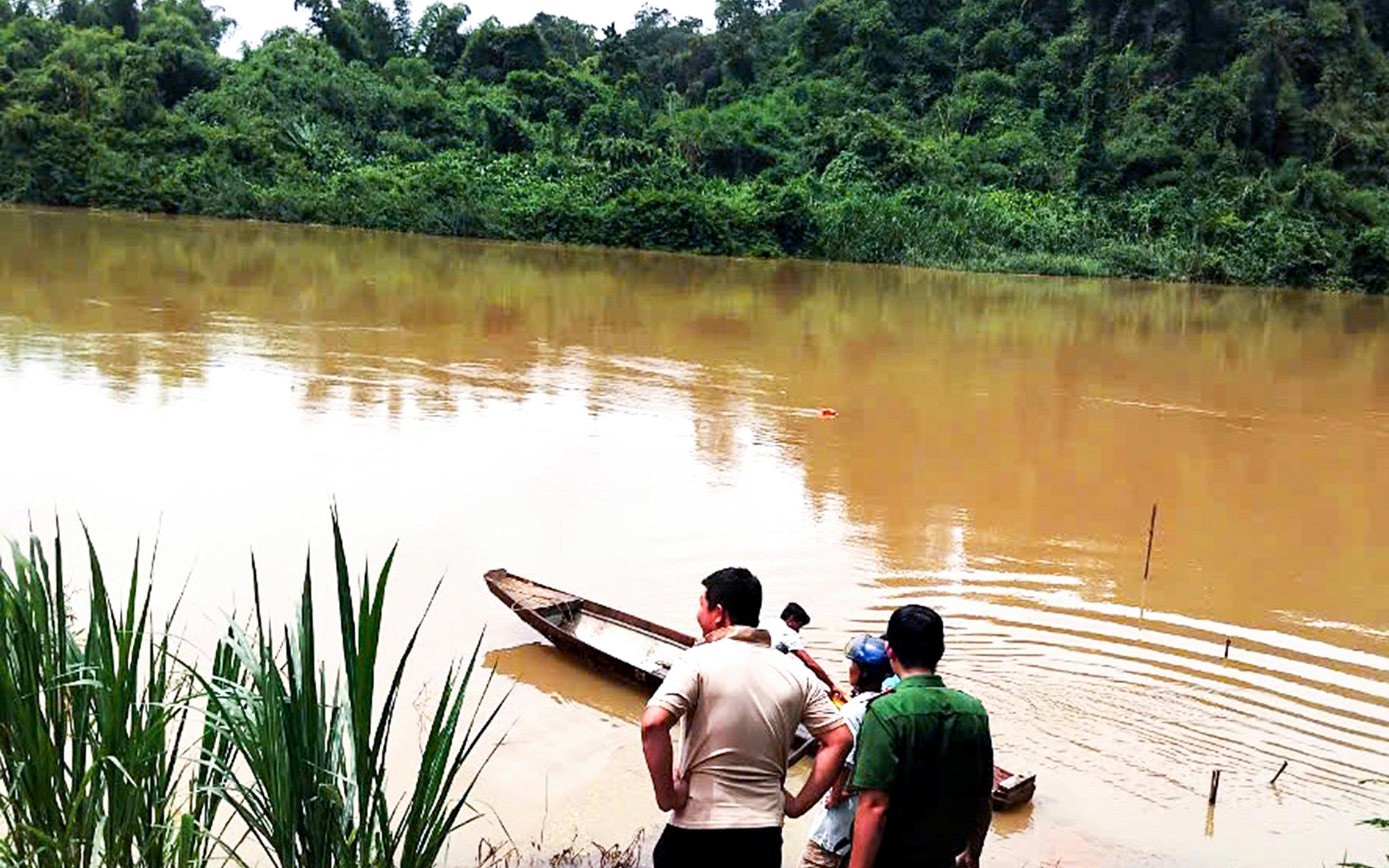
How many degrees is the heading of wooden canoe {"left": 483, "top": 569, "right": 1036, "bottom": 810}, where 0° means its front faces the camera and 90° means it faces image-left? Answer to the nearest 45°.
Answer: approximately 135°

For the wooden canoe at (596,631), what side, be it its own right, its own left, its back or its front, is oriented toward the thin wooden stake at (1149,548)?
right

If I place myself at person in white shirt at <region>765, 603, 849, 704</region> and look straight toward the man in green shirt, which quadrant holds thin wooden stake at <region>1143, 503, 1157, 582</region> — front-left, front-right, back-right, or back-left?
back-left

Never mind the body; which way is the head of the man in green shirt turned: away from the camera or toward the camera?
away from the camera

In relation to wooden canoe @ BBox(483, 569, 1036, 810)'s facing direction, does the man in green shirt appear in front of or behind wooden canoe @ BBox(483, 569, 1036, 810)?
behind

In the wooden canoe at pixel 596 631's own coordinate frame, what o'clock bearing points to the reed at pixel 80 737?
The reed is roughly at 8 o'clock from the wooden canoe.

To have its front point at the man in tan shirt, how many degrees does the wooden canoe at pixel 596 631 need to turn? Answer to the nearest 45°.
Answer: approximately 135° to its left
